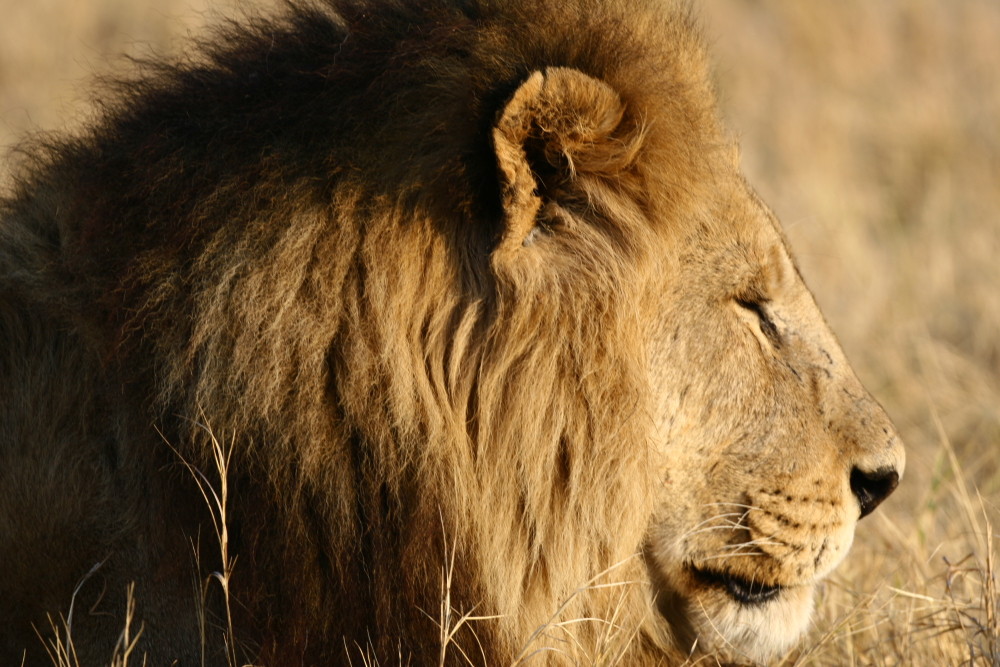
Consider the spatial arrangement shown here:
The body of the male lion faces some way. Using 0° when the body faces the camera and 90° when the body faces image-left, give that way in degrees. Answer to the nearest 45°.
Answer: approximately 270°
